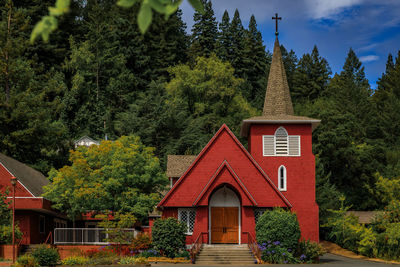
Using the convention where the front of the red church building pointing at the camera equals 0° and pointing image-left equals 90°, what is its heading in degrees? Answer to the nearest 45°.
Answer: approximately 0°

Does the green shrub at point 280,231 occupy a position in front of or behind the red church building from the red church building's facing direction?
in front

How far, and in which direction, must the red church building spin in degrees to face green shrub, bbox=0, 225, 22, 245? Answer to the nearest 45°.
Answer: approximately 90° to its right

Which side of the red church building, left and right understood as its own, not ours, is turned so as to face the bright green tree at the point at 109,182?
right

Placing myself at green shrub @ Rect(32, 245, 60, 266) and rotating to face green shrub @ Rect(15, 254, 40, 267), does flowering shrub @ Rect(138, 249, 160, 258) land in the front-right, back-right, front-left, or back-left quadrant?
back-left

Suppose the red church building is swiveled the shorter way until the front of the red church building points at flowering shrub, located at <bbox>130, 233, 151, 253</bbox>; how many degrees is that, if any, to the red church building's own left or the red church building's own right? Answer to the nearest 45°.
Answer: approximately 45° to the red church building's own right

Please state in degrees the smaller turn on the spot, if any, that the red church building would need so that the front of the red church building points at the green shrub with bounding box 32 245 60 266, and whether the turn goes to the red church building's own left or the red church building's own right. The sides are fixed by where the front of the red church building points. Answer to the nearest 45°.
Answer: approximately 45° to the red church building's own right

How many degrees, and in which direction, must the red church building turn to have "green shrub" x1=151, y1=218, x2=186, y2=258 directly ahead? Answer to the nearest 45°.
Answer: approximately 45° to its right
